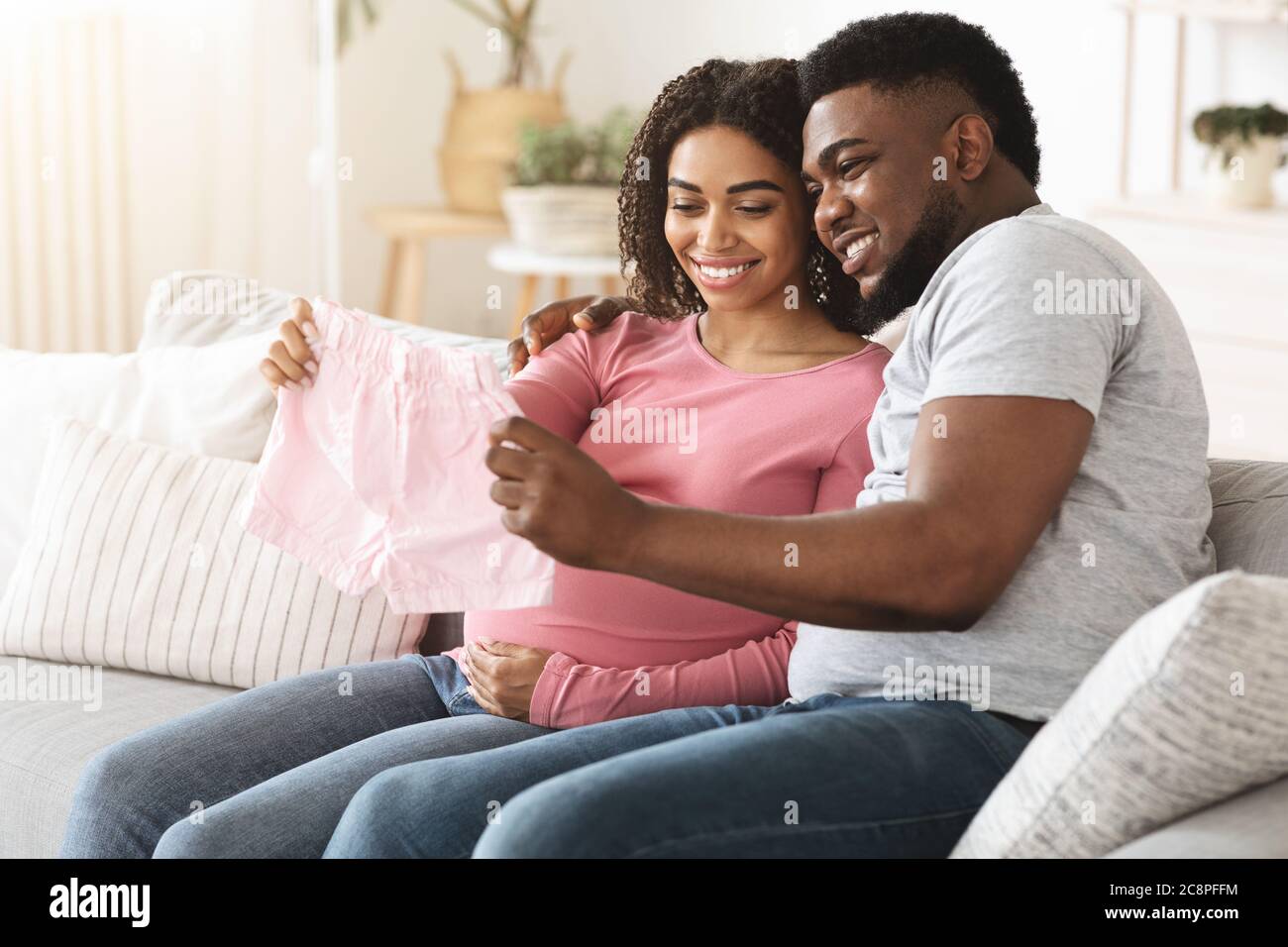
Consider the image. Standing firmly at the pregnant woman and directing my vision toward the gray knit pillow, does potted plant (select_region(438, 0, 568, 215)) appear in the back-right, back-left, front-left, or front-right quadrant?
back-left

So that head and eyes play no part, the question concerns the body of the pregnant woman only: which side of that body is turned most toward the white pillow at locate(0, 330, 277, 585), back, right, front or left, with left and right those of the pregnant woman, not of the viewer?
right

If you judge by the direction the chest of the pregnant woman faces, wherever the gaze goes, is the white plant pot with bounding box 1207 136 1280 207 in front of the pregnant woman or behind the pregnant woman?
behind

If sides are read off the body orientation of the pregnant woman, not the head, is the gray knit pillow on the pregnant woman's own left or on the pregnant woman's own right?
on the pregnant woman's own left

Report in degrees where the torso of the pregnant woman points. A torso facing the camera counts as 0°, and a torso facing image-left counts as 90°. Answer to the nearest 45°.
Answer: approximately 45°

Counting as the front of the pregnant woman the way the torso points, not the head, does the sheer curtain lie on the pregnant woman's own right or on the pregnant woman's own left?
on the pregnant woman's own right

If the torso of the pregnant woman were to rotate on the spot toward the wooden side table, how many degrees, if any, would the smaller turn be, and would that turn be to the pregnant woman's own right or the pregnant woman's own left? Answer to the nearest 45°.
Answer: approximately 135° to the pregnant woman's own right
